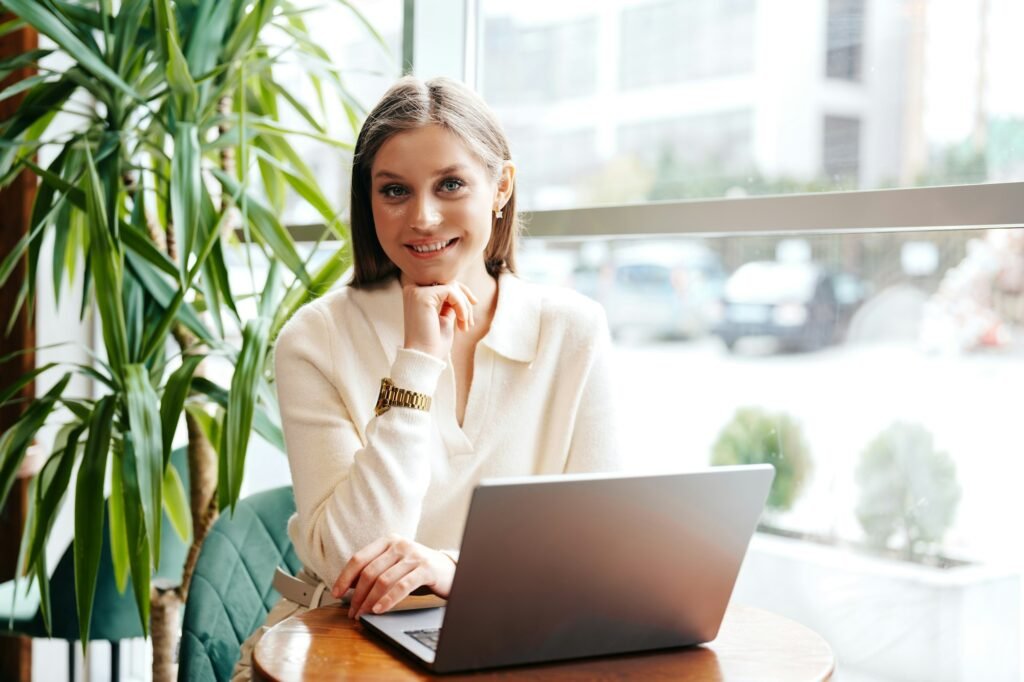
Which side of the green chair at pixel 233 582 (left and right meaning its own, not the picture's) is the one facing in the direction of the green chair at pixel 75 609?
back

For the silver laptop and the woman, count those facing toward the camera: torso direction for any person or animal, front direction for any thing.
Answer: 1

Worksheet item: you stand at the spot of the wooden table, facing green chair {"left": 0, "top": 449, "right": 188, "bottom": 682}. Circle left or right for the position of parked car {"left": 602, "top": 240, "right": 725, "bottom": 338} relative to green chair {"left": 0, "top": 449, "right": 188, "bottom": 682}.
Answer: right

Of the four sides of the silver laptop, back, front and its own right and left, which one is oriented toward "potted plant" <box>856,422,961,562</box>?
right

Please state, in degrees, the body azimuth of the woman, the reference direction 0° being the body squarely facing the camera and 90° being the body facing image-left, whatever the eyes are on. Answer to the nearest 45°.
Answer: approximately 0°
